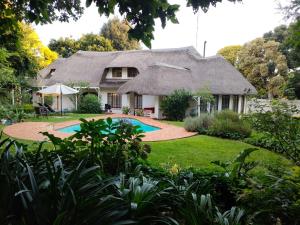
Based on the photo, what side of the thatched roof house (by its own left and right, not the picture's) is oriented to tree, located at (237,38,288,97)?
left

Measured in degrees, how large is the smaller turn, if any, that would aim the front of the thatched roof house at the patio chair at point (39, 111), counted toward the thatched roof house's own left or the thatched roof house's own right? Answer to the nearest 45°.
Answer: approximately 45° to the thatched roof house's own right

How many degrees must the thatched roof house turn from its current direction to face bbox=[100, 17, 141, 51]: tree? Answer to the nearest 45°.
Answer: approximately 180°

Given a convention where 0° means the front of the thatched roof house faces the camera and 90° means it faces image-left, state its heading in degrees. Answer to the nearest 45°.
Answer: approximately 0°

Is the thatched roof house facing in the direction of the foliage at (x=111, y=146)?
yes

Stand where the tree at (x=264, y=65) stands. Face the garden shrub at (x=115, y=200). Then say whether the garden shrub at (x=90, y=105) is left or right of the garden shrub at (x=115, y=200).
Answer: right

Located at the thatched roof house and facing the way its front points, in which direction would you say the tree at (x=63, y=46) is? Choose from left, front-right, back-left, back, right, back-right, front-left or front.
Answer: back-right

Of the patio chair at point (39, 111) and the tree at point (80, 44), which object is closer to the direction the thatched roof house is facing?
the patio chair

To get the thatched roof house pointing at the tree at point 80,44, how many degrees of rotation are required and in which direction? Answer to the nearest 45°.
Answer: approximately 135° to its right

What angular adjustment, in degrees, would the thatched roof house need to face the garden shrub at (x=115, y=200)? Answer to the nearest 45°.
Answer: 0° — it already faces it
